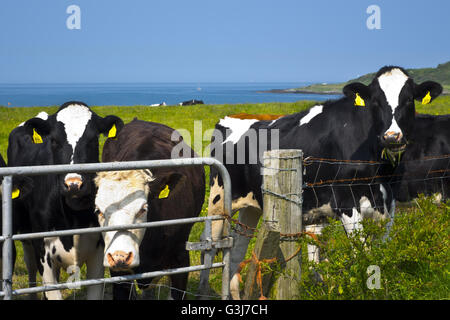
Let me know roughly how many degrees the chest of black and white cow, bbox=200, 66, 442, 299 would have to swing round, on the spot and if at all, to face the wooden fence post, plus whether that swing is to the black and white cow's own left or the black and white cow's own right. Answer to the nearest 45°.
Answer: approximately 45° to the black and white cow's own right

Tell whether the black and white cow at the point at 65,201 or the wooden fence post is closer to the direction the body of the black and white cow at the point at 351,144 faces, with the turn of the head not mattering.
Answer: the wooden fence post

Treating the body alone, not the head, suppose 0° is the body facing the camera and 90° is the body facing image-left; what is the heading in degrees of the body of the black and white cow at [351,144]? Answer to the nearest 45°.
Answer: approximately 315°

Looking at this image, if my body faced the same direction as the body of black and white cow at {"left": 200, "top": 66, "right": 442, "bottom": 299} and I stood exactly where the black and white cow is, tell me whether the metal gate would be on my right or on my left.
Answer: on my right

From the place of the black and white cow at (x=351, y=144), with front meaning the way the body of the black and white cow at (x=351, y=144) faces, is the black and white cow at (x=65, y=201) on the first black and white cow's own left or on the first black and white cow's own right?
on the first black and white cow's own right

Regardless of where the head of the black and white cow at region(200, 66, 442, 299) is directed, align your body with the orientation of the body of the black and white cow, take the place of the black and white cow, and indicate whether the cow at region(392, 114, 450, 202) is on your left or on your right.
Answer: on your left
